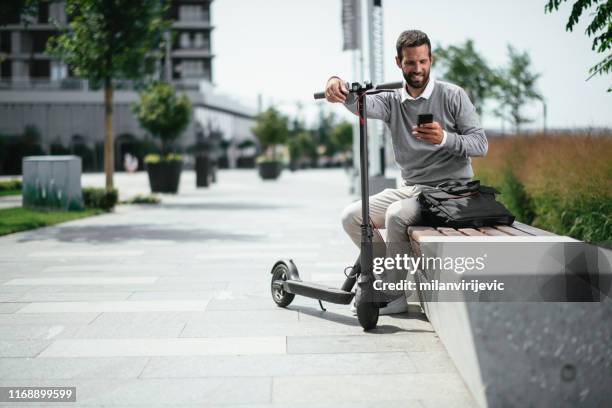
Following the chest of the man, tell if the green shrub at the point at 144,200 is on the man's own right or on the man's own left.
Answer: on the man's own right

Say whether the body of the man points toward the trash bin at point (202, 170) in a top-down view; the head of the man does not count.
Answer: no

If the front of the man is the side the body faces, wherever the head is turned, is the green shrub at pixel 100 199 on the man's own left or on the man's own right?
on the man's own right

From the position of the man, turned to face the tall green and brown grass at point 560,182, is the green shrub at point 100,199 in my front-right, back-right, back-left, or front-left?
front-left

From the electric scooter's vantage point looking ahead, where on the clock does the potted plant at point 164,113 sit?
The potted plant is roughly at 7 o'clock from the electric scooter.

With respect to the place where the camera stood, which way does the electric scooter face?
facing the viewer and to the right of the viewer

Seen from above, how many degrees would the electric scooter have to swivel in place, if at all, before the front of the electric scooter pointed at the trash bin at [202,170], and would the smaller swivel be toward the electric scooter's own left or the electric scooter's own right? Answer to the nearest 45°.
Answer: approximately 135° to the electric scooter's own left

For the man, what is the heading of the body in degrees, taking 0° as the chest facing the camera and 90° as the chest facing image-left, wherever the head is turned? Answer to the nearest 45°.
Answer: approximately 45°
